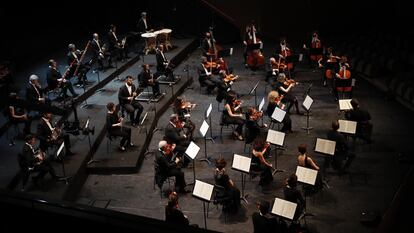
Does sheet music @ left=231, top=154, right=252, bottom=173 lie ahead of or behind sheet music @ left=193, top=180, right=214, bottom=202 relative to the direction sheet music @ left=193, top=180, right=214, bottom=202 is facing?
behind

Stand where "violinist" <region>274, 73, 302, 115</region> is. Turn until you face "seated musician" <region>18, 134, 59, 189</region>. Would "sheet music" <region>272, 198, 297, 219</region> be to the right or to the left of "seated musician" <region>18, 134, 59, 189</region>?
left

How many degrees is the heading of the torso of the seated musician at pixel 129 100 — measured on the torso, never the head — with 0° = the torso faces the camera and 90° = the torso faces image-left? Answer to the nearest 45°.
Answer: approximately 315°

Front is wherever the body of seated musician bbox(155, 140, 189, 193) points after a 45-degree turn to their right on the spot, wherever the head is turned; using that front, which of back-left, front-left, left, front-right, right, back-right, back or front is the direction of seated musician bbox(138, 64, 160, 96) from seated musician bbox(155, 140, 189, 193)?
back-left

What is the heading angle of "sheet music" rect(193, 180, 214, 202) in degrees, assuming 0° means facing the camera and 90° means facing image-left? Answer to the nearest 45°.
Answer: approximately 45°

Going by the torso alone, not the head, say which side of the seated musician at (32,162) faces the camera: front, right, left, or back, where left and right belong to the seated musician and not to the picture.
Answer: right

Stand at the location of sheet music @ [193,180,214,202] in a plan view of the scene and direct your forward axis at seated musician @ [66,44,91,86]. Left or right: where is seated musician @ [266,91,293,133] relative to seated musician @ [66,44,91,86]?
right

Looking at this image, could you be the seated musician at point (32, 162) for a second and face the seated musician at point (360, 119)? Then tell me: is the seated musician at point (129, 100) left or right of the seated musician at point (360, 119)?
left

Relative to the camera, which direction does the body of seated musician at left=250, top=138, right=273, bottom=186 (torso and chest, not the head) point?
to the viewer's right
